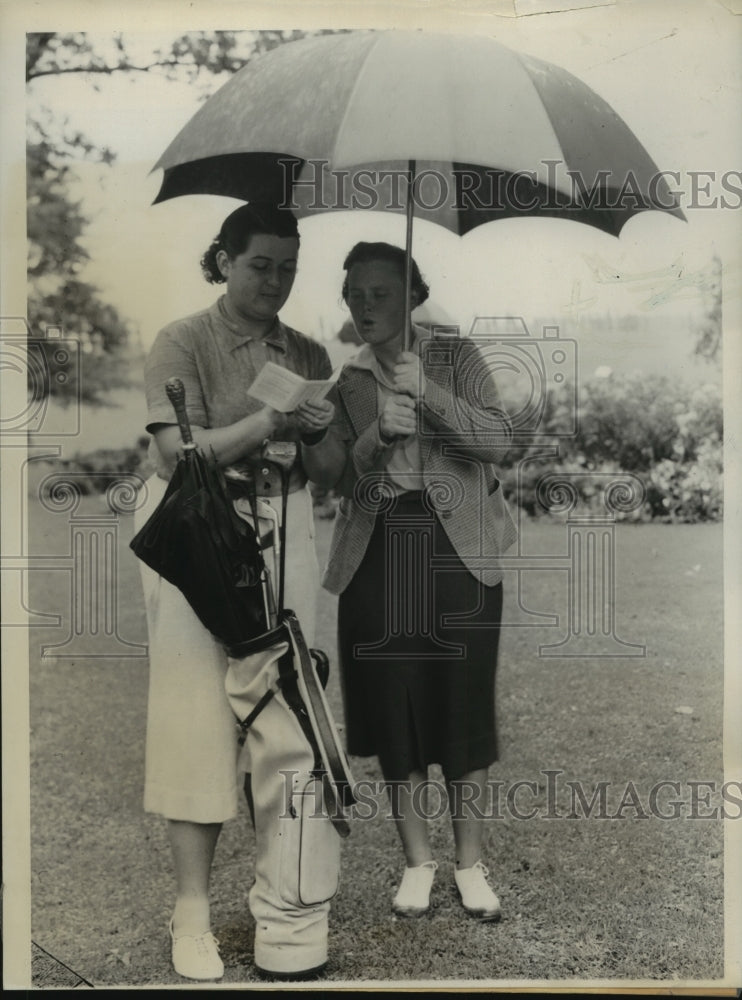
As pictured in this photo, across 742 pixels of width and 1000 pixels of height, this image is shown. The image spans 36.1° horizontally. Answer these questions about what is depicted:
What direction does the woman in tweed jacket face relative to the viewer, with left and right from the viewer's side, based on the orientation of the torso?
facing the viewer

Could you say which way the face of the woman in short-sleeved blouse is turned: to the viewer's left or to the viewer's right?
to the viewer's right

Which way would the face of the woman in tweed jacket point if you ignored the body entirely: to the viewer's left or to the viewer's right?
to the viewer's left

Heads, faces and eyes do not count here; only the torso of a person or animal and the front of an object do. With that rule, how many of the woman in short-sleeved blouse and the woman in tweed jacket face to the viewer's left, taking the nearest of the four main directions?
0

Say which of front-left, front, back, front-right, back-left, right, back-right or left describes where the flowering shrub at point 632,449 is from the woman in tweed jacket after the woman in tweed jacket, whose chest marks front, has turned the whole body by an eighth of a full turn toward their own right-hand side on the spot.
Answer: back-right

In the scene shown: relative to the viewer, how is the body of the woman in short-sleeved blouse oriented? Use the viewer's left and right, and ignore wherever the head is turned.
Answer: facing the viewer and to the right of the viewer
